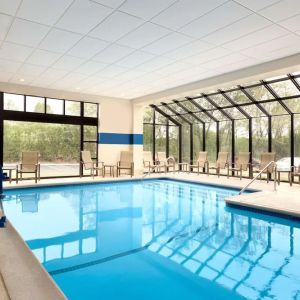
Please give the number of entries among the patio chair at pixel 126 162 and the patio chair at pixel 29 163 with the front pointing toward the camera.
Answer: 2

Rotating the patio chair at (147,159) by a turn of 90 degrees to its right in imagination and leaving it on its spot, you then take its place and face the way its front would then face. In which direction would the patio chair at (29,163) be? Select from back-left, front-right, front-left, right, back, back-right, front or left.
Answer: front

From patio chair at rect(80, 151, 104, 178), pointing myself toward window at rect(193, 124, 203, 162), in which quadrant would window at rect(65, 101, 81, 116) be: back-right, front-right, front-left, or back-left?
back-left

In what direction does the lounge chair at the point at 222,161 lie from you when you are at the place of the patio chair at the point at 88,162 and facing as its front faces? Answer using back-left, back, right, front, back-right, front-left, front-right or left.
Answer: front-left

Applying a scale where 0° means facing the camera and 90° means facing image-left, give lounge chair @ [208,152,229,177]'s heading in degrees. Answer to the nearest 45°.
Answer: approximately 45°

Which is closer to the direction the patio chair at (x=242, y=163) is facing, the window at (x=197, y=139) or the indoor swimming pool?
the indoor swimming pool

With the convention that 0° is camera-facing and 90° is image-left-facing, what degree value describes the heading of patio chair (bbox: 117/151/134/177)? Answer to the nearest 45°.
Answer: approximately 0°

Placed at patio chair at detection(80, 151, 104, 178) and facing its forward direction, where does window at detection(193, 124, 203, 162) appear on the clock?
The window is roughly at 10 o'clock from the patio chair.

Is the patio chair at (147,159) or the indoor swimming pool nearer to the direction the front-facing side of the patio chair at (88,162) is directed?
the indoor swimming pool

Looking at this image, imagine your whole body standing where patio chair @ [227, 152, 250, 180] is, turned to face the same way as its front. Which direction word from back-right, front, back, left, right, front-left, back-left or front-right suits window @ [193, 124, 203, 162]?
right

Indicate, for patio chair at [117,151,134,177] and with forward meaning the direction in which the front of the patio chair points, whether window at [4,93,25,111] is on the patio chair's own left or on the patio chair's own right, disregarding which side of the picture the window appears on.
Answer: on the patio chair's own right

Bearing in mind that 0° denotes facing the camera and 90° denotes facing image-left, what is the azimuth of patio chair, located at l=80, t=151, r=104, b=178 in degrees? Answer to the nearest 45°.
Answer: approximately 315°

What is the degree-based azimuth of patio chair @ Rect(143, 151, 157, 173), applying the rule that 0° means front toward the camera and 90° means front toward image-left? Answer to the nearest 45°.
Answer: approximately 315°

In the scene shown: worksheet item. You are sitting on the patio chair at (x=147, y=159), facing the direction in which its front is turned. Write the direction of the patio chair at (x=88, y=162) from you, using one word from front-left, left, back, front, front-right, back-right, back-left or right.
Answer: right

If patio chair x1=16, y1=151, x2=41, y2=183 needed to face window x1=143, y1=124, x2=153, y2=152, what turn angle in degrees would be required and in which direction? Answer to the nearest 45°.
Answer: approximately 135° to its left

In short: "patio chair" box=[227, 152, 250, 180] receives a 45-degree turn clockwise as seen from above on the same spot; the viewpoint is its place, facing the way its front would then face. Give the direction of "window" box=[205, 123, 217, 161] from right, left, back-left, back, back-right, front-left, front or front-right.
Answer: front-right
